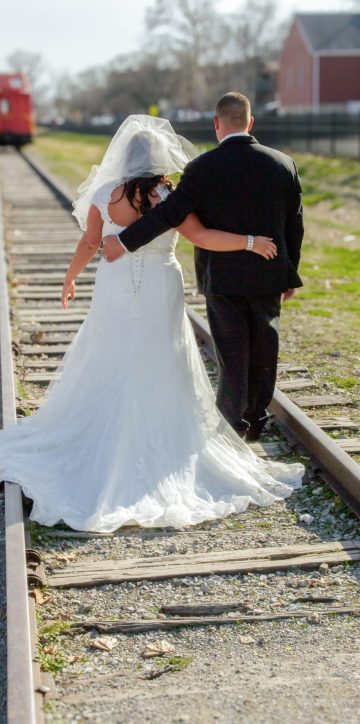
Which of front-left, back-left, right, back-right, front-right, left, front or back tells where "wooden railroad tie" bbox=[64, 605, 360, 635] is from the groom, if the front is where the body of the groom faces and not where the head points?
back

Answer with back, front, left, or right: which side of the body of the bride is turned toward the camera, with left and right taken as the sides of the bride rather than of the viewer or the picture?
back

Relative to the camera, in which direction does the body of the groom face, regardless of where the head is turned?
away from the camera

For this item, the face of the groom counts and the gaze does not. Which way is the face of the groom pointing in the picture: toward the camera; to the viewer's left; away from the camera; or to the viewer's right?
away from the camera

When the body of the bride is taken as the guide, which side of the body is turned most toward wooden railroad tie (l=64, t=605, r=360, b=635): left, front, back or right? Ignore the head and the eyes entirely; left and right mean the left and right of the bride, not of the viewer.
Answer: back

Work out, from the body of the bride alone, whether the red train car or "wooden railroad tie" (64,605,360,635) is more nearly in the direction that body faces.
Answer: the red train car

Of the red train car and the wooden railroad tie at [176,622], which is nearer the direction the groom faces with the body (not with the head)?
the red train car

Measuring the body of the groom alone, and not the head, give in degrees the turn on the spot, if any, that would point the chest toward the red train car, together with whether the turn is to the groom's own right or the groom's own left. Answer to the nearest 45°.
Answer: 0° — they already face it

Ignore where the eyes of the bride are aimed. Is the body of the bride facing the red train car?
yes
